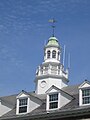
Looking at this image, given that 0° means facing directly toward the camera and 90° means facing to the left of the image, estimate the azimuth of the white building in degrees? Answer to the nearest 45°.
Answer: approximately 45°
